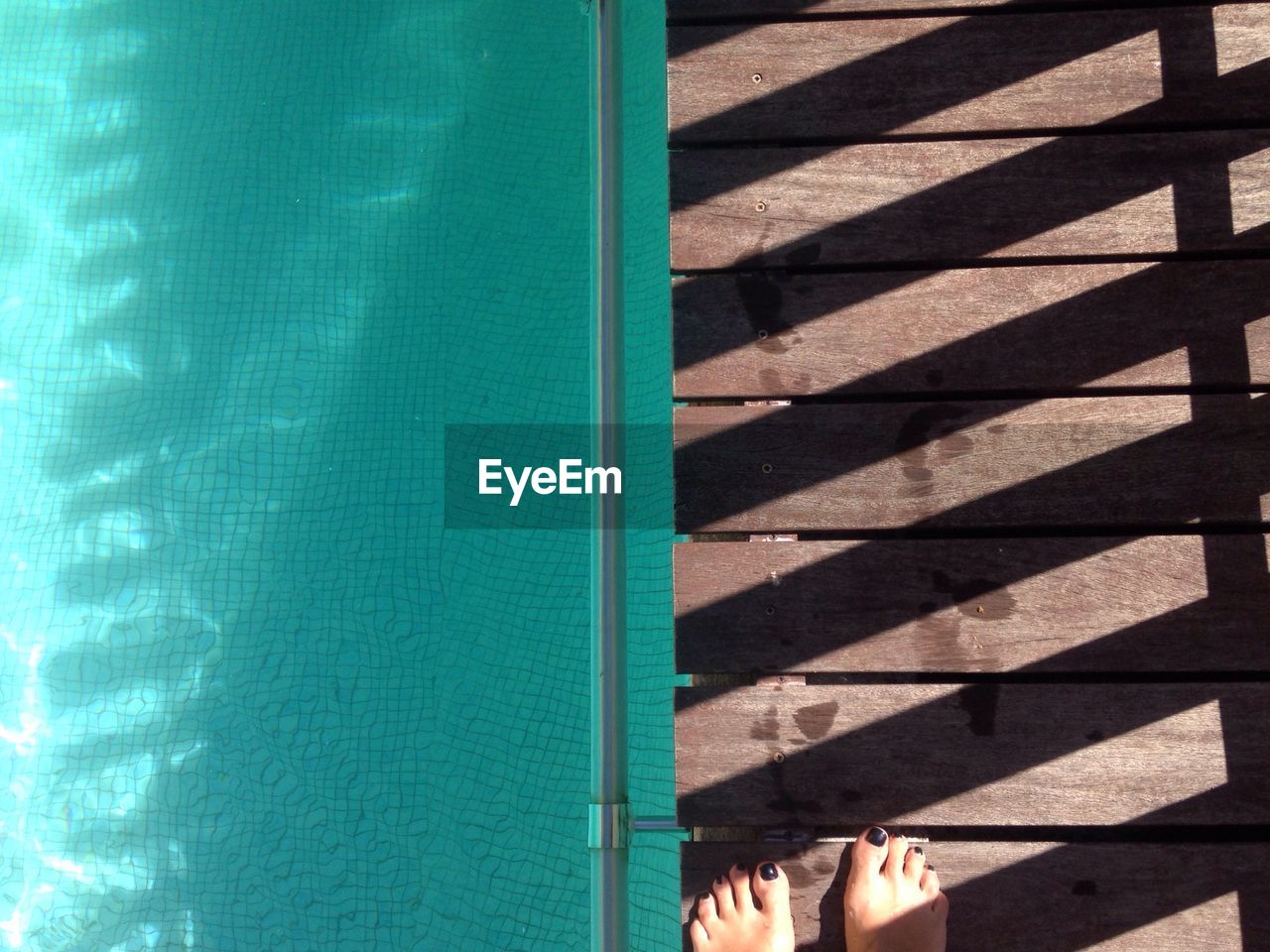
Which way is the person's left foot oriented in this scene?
away from the camera
